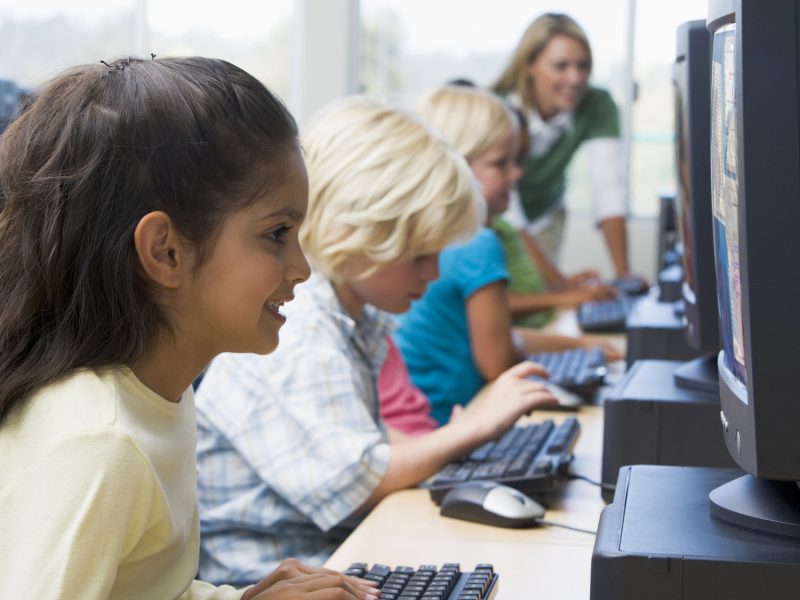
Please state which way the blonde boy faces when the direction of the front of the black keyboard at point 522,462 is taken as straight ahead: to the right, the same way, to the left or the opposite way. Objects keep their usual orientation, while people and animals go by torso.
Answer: the opposite way

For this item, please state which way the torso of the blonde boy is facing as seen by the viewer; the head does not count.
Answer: to the viewer's right

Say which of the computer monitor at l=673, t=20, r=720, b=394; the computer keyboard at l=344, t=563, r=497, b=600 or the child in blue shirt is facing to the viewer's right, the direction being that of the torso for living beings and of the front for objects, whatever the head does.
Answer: the child in blue shirt

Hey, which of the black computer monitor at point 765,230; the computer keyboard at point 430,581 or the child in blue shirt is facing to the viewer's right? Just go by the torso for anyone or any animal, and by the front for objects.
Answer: the child in blue shirt

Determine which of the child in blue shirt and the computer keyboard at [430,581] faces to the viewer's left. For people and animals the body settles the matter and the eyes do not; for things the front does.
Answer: the computer keyboard

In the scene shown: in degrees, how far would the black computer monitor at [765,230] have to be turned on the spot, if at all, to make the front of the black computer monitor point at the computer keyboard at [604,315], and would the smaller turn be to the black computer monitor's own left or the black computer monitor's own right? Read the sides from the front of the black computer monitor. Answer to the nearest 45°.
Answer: approximately 90° to the black computer monitor's own right

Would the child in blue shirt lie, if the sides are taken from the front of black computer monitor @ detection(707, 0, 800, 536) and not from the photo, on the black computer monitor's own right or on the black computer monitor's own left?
on the black computer monitor's own right

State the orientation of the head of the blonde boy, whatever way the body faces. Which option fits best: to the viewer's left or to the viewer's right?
to the viewer's right

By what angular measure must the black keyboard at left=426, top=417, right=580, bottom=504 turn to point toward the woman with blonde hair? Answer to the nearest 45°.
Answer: approximately 90° to its right

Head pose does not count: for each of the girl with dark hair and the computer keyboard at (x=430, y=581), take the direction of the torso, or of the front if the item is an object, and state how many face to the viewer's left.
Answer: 1

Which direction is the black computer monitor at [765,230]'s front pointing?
to the viewer's left

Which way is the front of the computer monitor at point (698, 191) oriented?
to the viewer's left

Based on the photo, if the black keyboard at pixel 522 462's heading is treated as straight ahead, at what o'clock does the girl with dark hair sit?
The girl with dark hair is roughly at 10 o'clock from the black keyboard.

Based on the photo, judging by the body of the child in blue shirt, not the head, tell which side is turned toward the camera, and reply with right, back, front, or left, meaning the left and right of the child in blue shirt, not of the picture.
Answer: right

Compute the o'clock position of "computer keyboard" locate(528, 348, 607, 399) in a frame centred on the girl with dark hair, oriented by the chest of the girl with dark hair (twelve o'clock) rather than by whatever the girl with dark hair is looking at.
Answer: The computer keyboard is roughly at 10 o'clock from the girl with dark hair.
